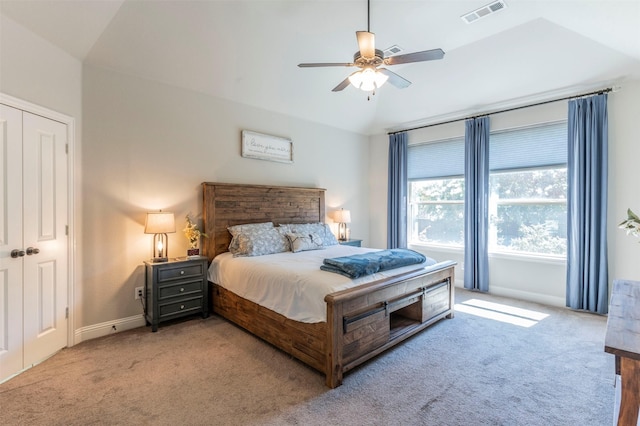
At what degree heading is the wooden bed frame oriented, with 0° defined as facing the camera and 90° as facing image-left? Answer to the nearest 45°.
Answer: approximately 315°

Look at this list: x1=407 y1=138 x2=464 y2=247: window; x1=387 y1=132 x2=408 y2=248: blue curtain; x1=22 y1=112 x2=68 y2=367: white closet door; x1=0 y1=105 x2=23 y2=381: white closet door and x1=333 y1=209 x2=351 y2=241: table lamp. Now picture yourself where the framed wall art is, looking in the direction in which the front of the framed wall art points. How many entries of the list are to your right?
2

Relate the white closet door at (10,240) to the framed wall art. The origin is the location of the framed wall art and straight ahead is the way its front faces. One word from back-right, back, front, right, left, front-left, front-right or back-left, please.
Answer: right

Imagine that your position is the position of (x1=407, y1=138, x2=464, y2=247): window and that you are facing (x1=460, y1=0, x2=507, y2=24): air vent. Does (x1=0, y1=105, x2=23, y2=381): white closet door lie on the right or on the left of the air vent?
right

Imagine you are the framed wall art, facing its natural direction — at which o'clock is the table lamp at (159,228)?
The table lamp is roughly at 3 o'clock from the framed wall art.

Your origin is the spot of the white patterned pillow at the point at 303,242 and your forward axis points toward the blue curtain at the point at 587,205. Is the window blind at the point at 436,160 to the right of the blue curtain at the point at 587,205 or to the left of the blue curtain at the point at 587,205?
left

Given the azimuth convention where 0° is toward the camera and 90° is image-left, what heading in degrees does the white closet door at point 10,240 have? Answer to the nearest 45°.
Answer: approximately 315°

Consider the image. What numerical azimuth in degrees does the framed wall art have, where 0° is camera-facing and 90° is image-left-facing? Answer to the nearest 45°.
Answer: approximately 315°

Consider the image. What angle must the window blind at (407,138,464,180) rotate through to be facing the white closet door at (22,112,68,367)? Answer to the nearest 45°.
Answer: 0° — it already faces it
